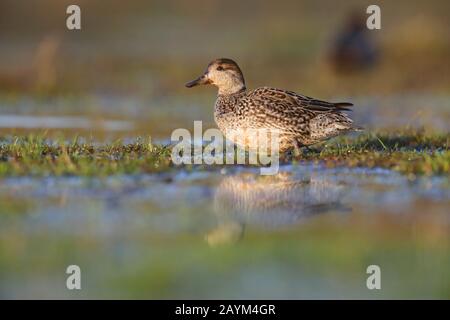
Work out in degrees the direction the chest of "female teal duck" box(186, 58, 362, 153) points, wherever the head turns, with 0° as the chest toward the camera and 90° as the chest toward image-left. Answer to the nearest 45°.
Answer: approximately 90°

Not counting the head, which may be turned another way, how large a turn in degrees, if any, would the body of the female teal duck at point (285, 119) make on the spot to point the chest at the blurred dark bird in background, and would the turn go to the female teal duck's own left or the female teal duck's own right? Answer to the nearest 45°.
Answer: approximately 90° to the female teal duck's own right
